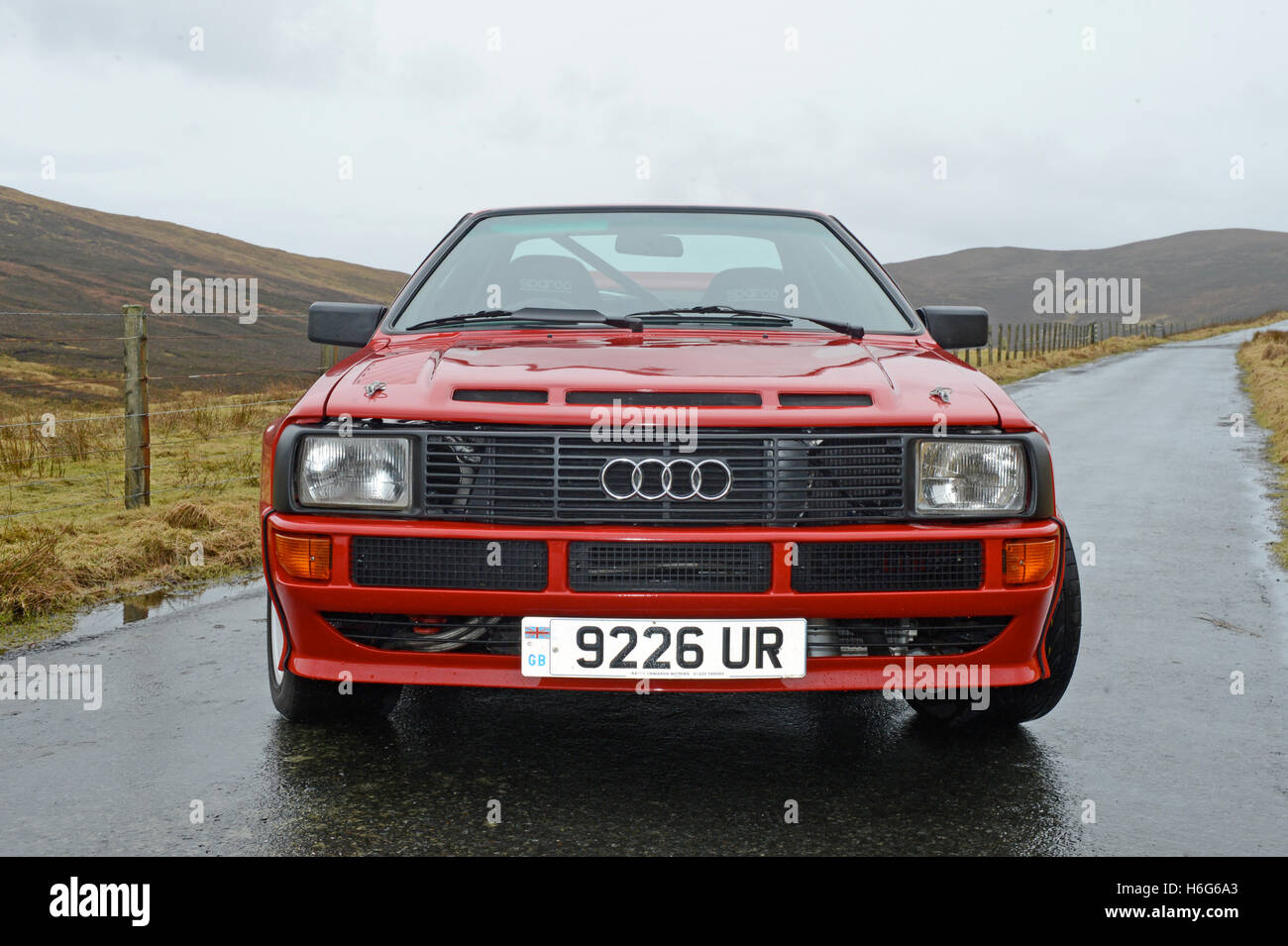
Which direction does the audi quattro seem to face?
toward the camera

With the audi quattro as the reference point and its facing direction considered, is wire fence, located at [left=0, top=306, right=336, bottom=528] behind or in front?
behind

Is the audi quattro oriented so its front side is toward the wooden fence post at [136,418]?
no
